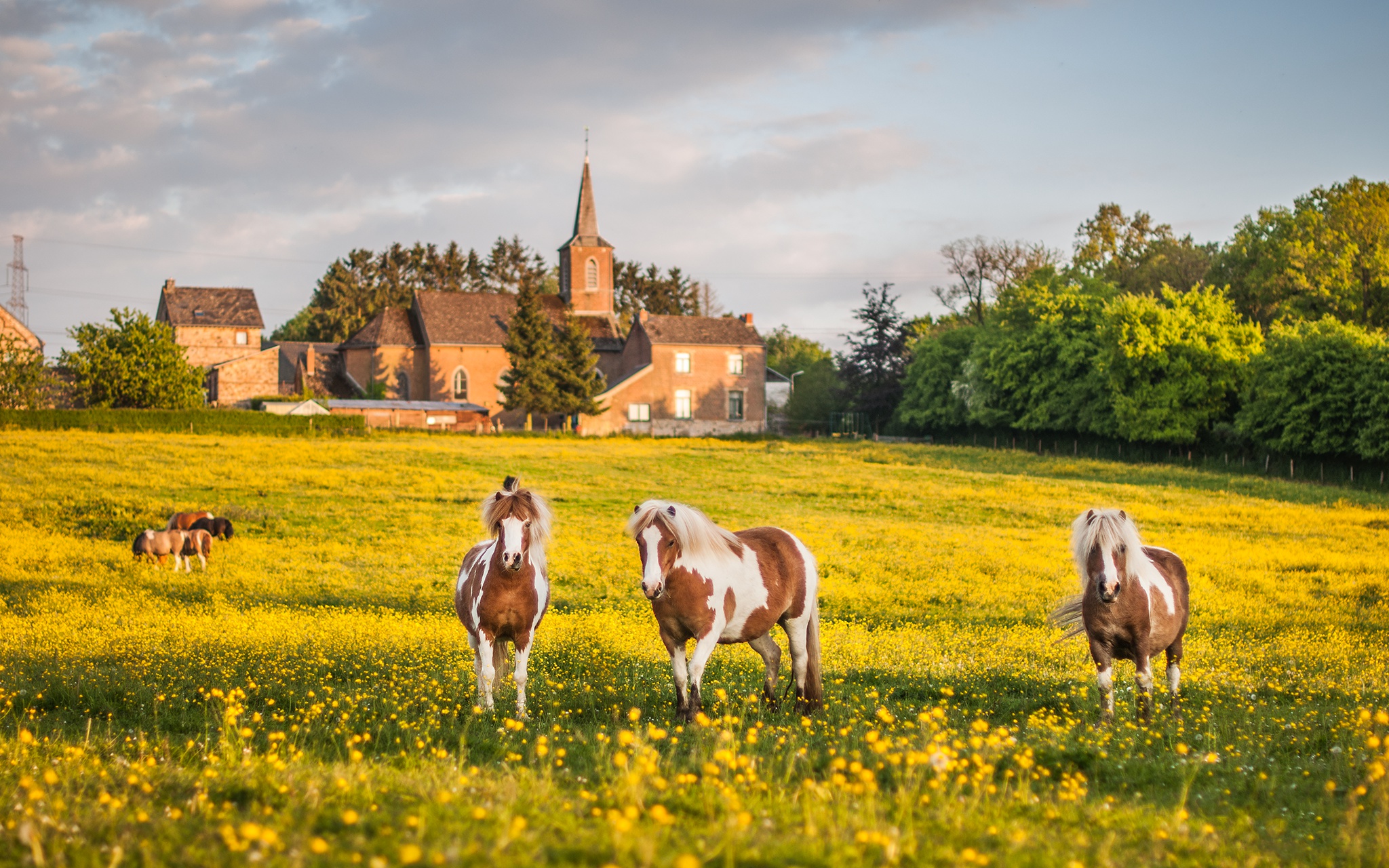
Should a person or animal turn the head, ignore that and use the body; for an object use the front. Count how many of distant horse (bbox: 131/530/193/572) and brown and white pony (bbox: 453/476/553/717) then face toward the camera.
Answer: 1

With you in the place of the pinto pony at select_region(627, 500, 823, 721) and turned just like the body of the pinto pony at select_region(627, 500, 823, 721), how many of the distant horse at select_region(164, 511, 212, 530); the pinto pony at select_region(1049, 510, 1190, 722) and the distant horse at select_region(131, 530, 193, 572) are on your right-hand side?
2

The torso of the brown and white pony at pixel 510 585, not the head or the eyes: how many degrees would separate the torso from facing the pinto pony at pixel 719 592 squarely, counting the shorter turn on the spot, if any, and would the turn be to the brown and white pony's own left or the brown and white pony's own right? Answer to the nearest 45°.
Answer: approximately 45° to the brown and white pony's own left

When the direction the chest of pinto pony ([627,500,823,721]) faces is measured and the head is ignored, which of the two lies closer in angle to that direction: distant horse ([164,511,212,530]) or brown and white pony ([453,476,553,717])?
the brown and white pony

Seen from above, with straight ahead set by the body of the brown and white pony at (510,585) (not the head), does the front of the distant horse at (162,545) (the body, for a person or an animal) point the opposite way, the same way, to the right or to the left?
to the right

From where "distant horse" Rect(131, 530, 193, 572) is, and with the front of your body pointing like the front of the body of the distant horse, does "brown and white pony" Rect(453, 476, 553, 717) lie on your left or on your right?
on your left

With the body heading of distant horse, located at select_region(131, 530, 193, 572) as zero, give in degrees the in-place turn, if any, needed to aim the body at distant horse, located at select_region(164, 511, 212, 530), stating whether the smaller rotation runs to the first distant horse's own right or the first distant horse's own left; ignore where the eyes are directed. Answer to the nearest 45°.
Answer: approximately 90° to the first distant horse's own right

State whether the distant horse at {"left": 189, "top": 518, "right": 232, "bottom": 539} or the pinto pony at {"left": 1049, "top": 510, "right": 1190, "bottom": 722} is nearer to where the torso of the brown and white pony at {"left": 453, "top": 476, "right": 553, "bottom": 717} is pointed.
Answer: the pinto pony

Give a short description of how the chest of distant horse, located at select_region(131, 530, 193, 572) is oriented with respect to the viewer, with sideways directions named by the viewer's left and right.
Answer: facing to the left of the viewer

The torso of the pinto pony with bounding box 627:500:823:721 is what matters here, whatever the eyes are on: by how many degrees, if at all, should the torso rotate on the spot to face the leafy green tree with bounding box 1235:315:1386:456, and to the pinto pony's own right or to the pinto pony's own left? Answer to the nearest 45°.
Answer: approximately 180°

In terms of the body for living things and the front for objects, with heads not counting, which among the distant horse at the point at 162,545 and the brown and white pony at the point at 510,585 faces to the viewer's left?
the distant horse

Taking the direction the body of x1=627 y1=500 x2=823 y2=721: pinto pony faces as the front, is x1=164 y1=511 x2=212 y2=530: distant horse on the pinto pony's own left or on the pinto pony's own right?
on the pinto pony's own right
